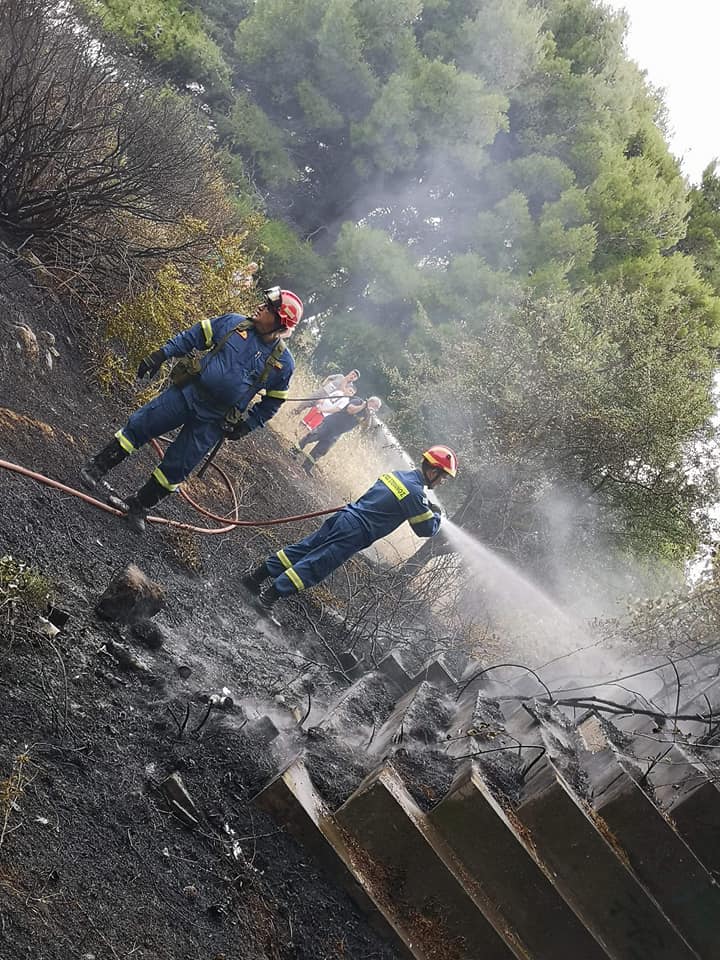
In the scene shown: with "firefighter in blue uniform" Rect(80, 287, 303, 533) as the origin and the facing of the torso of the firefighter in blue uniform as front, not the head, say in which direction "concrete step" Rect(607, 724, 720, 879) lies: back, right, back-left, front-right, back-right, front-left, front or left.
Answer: front-left

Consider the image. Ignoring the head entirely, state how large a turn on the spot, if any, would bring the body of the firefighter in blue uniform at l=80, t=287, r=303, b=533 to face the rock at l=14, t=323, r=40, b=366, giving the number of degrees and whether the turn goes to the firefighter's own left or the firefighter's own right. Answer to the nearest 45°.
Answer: approximately 135° to the firefighter's own right

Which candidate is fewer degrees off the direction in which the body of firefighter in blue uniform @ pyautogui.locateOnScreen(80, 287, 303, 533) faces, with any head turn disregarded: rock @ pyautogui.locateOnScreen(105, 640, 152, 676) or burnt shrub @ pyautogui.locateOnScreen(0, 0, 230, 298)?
the rock

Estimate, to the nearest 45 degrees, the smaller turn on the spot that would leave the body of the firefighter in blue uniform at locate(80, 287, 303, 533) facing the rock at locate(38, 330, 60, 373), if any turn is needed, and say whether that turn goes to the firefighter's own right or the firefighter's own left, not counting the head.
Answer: approximately 135° to the firefighter's own right

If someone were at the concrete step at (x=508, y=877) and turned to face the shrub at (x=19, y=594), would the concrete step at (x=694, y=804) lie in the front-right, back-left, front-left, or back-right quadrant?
back-right

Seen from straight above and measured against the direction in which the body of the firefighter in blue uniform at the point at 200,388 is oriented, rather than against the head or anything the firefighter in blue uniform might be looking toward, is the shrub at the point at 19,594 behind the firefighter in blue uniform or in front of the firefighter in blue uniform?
in front

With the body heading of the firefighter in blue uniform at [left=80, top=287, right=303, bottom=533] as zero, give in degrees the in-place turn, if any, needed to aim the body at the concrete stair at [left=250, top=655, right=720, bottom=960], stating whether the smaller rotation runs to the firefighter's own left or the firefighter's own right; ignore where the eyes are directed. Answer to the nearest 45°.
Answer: approximately 45° to the firefighter's own left

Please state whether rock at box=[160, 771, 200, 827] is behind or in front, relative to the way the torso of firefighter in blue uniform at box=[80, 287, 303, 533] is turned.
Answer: in front
